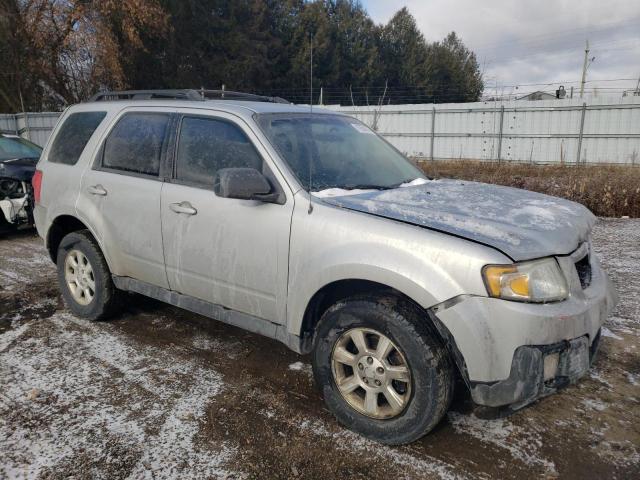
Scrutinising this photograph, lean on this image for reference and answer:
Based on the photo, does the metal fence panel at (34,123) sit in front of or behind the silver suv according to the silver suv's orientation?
behind

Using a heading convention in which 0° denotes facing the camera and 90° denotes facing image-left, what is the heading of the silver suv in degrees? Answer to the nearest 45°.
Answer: approximately 315°

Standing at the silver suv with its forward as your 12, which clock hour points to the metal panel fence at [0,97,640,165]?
The metal panel fence is roughly at 8 o'clock from the silver suv.

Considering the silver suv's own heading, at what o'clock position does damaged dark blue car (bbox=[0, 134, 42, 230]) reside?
The damaged dark blue car is roughly at 6 o'clock from the silver suv.

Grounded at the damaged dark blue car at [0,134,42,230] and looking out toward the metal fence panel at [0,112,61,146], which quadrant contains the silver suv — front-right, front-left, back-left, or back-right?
back-right
